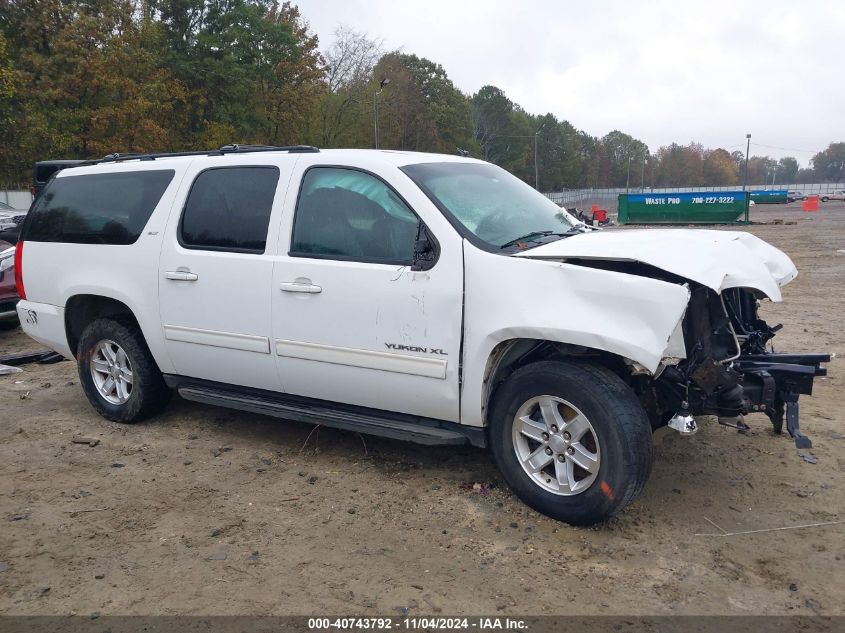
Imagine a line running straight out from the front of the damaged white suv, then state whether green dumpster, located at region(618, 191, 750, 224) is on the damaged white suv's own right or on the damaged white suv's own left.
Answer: on the damaged white suv's own left

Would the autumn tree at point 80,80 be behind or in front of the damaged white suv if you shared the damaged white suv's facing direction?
behind

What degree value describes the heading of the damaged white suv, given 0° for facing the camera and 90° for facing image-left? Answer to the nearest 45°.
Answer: approximately 315°
